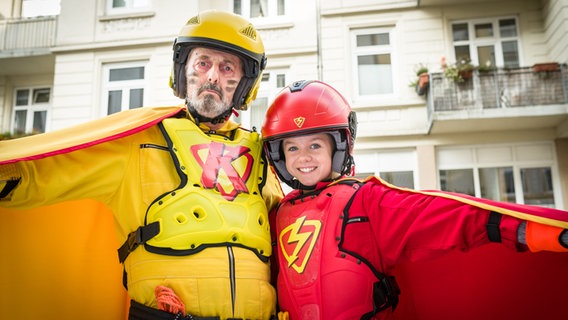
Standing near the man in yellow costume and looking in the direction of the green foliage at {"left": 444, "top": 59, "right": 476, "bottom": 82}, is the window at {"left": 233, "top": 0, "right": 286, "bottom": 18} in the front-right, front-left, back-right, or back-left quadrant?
front-left

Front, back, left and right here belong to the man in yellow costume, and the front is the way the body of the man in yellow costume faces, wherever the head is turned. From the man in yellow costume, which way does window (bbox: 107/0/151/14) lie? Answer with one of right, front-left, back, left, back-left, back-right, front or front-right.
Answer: back-left

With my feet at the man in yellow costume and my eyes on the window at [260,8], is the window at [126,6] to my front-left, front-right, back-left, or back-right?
front-left

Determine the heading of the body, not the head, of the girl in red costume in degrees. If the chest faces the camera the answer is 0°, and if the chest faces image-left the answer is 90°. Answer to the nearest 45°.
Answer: approximately 45°

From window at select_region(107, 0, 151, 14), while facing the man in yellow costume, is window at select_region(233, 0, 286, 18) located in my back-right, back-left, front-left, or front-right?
front-left

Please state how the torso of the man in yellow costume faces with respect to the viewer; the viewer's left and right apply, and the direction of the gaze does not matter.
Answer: facing the viewer and to the right of the viewer

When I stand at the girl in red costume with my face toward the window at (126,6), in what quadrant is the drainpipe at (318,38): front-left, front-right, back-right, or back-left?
front-right

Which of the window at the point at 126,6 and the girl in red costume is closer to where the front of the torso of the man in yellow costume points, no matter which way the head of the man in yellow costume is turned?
the girl in red costume

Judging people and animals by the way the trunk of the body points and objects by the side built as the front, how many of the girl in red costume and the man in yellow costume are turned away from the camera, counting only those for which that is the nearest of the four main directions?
0

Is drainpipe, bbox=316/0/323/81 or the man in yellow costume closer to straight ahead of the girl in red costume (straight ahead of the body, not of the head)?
the man in yellow costume
